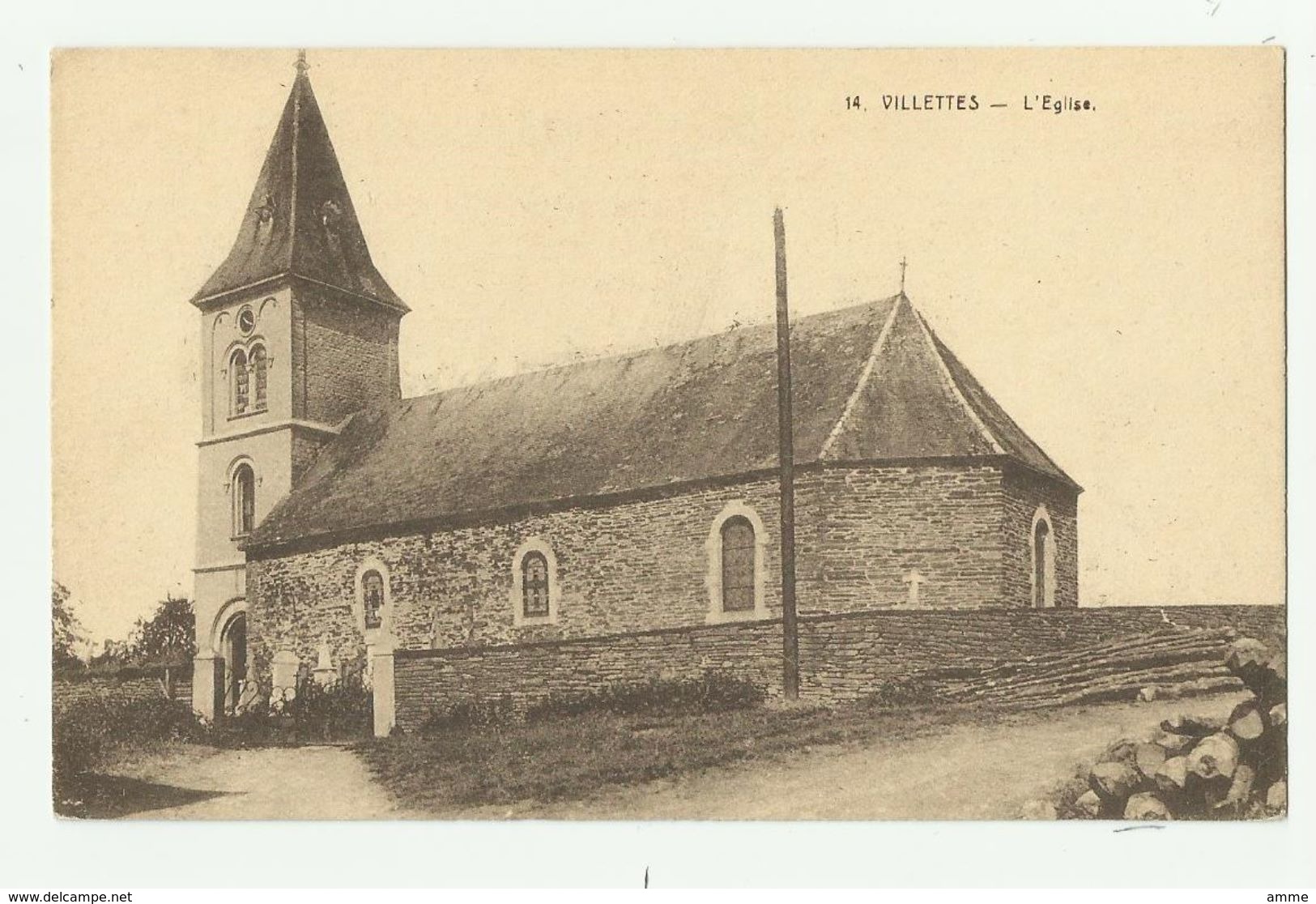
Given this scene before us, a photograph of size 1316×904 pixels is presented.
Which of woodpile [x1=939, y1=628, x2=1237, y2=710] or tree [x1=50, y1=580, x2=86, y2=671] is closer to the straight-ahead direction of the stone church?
the tree

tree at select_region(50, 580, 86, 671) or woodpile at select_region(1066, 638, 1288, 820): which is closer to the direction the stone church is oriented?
the tree

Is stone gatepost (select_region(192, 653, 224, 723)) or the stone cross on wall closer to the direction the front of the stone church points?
the stone gatepost

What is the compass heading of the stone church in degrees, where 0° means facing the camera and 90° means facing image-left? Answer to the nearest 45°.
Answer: approximately 45°

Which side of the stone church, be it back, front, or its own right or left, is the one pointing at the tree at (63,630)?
front

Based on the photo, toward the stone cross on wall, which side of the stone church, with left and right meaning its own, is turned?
left

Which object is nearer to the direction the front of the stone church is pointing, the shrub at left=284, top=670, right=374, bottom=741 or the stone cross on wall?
the shrub
